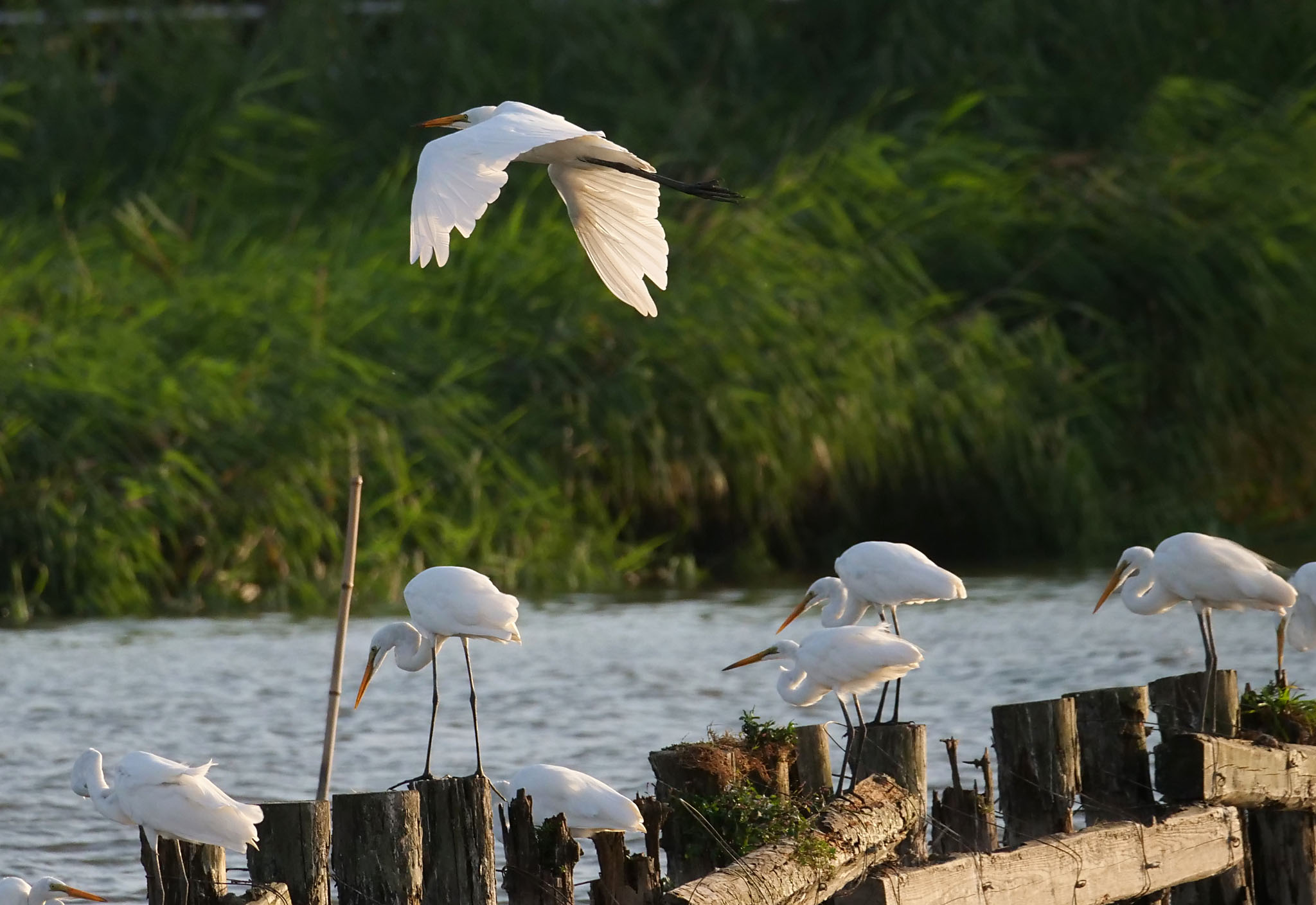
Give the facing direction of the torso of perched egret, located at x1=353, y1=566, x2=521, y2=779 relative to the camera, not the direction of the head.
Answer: to the viewer's left

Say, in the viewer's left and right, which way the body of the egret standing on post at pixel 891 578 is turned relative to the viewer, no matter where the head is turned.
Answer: facing to the left of the viewer

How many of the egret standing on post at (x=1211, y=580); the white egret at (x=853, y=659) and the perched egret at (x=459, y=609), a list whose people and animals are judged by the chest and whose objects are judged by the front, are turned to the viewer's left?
3

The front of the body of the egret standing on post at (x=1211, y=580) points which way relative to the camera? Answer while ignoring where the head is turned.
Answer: to the viewer's left

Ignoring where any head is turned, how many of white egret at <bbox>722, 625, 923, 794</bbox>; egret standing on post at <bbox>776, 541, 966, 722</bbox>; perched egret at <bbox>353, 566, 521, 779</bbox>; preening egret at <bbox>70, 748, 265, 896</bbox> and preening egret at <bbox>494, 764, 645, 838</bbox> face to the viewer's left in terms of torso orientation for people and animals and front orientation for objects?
5

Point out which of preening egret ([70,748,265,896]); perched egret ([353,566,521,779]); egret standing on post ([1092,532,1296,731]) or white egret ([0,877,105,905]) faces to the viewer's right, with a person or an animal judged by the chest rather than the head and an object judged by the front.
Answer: the white egret

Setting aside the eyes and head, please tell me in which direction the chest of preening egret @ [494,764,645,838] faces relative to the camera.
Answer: to the viewer's left

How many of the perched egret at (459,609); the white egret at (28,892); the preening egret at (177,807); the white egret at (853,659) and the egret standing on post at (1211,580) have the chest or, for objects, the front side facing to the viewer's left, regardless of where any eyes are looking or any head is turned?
4

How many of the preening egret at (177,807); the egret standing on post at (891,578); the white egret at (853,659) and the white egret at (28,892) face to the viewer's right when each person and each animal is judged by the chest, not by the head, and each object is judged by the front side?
1

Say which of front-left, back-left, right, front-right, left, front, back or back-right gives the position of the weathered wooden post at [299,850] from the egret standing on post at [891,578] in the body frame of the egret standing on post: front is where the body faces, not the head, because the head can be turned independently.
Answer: front-left

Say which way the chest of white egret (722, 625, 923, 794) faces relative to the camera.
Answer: to the viewer's left

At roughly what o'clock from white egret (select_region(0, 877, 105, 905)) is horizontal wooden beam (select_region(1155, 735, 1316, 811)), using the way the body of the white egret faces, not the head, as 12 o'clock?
The horizontal wooden beam is roughly at 12 o'clock from the white egret.

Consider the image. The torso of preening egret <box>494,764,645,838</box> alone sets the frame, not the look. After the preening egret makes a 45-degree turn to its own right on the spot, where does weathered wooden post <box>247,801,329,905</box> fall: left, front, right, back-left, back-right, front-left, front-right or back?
left

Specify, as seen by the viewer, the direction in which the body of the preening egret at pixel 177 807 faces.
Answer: to the viewer's left

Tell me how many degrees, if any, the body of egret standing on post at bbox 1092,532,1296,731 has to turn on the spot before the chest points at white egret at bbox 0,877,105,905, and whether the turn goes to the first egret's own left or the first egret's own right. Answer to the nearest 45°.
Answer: approximately 45° to the first egret's own left

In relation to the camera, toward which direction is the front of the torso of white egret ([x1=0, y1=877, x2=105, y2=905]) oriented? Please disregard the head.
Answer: to the viewer's right
